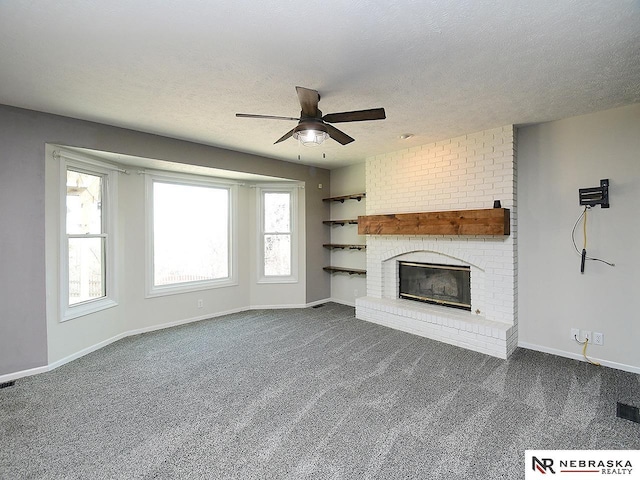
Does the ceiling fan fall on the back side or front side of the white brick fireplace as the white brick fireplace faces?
on the front side

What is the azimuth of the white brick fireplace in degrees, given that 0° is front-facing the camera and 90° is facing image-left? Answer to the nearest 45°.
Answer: approximately 45°
